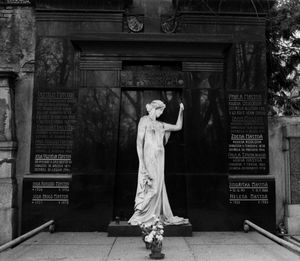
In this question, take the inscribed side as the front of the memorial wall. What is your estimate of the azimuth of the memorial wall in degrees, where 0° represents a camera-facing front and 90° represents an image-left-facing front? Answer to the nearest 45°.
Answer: approximately 0°
